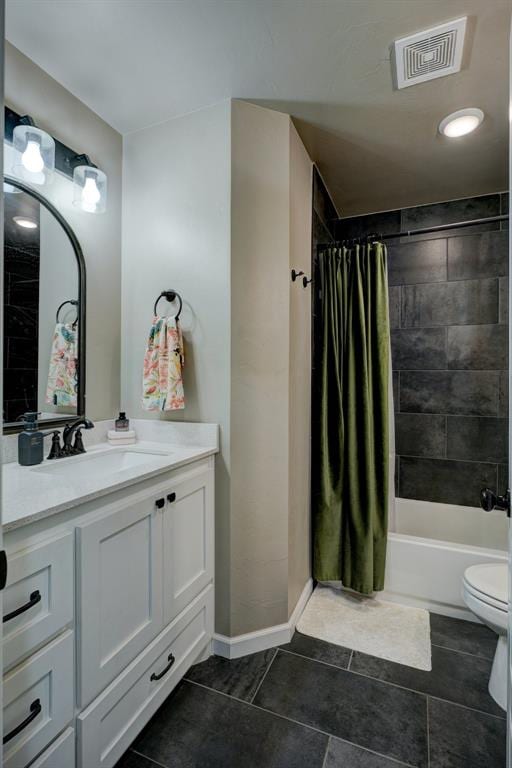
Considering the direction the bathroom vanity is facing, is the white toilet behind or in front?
in front

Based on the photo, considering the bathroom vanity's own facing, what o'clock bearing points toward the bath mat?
The bath mat is roughly at 10 o'clock from the bathroom vanity.

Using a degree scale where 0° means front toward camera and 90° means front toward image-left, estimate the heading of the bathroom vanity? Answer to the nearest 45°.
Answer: approximately 315°

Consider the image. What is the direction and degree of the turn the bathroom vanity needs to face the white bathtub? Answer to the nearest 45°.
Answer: approximately 45° to its left
